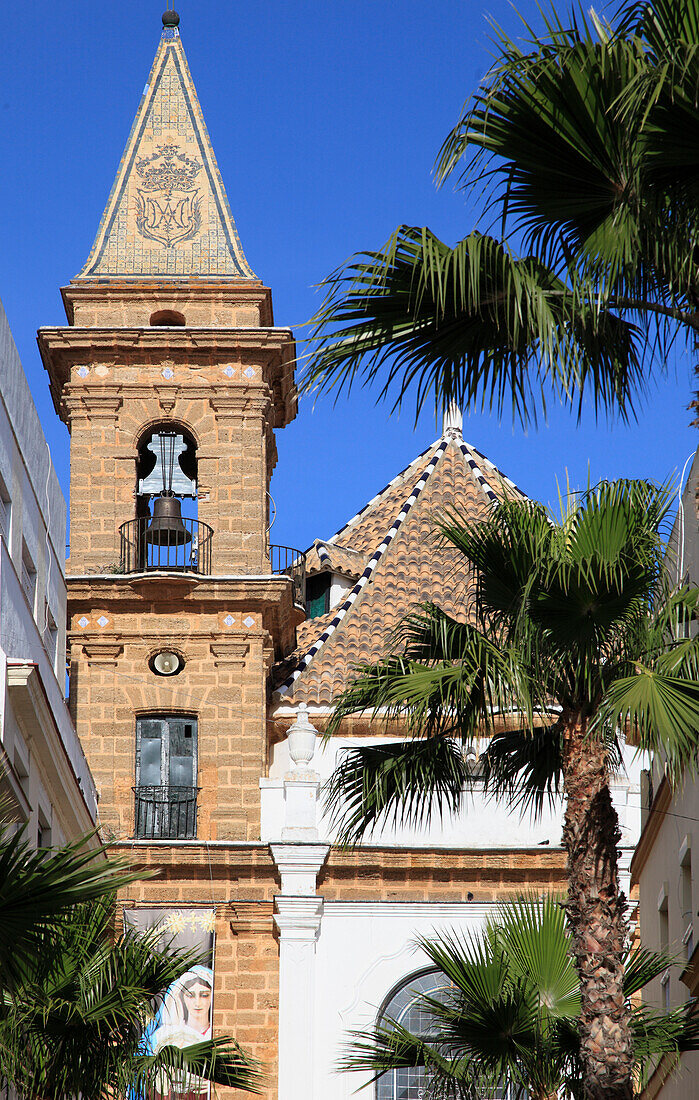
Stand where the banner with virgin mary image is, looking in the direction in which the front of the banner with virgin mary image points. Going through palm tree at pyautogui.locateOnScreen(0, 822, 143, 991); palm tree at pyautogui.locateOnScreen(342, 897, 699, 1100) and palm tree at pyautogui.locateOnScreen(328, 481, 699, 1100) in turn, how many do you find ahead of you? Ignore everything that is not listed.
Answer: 3

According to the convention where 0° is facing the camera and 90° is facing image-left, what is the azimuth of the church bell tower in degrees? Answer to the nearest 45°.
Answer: approximately 0°

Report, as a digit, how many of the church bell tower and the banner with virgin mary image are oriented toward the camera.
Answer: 2

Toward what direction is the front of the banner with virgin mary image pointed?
toward the camera

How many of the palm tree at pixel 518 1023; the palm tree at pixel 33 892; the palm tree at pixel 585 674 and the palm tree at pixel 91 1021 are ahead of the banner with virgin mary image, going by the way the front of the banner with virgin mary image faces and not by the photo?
4

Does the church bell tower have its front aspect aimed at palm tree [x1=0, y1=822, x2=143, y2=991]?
yes

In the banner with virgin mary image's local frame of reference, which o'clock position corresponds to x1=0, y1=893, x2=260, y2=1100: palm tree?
The palm tree is roughly at 12 o'clock from the banner with virgin mary image.

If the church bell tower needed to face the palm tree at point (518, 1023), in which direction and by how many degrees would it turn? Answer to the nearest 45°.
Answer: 0° — it already faces it

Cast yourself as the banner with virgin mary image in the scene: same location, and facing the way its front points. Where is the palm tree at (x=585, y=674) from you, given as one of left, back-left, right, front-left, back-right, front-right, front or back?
front

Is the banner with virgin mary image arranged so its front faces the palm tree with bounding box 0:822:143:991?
yes

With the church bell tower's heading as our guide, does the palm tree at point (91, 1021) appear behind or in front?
in front
